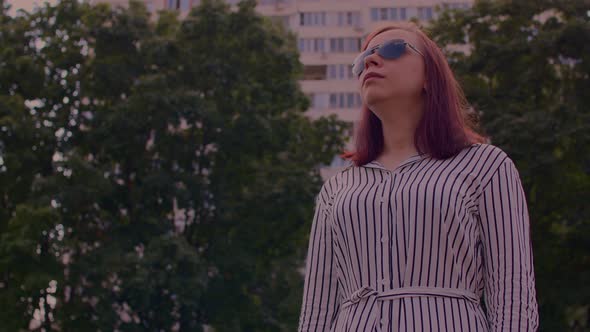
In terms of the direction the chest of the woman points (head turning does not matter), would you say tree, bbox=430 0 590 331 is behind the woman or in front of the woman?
behind

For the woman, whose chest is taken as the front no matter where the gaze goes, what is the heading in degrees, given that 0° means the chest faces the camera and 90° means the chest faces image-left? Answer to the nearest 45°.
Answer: approximately 45°

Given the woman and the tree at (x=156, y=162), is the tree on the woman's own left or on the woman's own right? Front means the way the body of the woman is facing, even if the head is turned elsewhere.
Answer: on the woman's own right

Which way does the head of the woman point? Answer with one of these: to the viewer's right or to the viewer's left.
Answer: to the viewer's left
